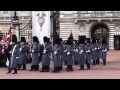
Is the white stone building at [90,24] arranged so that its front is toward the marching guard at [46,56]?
yes

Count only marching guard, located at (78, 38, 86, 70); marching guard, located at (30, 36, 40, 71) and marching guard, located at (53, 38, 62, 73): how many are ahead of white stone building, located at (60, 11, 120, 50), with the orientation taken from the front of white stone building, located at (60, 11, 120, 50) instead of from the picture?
3

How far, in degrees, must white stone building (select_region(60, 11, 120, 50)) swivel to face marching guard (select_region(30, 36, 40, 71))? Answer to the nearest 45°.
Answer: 0° — it already faces them

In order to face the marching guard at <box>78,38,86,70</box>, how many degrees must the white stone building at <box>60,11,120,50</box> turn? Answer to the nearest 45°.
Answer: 0° — it already faces them

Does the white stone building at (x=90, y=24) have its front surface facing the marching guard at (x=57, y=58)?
yes

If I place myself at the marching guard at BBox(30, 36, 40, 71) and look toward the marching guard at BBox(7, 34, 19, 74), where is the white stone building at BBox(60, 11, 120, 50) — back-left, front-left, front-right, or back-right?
back-right

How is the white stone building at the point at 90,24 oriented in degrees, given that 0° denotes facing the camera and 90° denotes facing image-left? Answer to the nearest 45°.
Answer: approximately 0°

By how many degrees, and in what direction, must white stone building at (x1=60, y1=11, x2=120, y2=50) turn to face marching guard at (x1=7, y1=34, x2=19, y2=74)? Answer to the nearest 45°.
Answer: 0° — it already faces them
